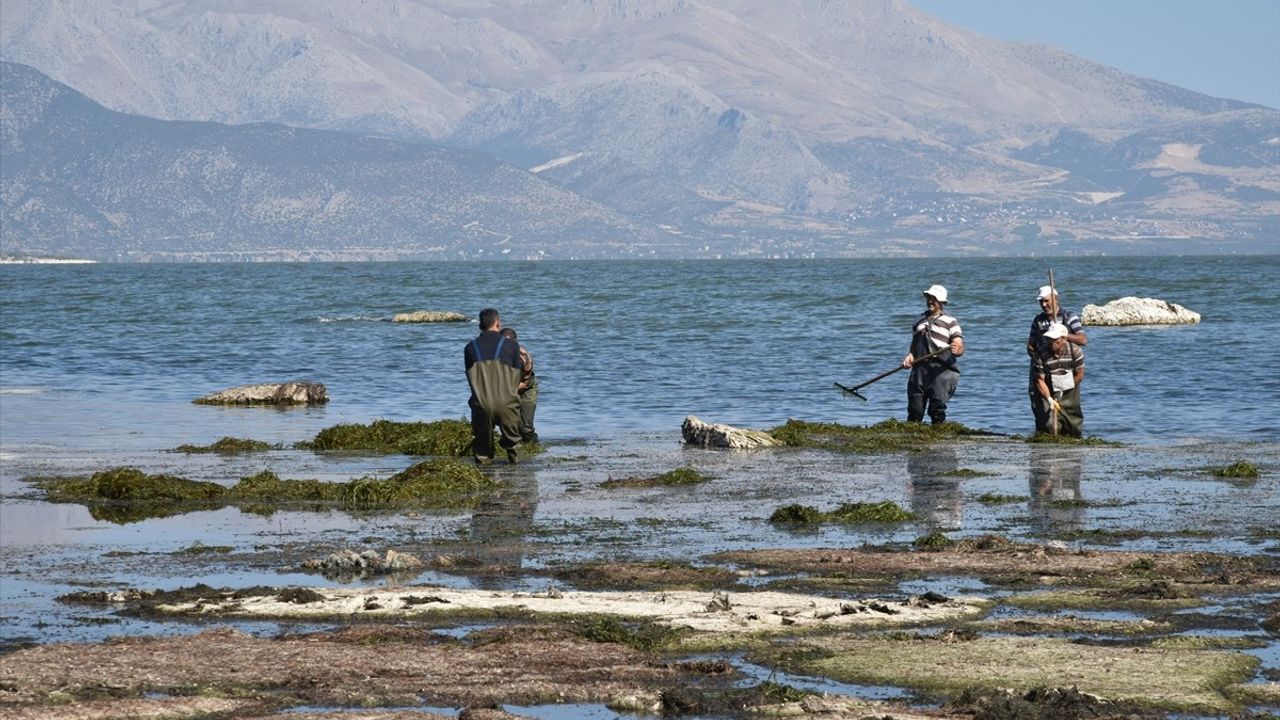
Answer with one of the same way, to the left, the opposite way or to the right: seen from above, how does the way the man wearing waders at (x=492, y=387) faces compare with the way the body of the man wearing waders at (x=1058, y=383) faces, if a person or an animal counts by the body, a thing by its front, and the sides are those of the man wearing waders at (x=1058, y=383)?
the opposite way

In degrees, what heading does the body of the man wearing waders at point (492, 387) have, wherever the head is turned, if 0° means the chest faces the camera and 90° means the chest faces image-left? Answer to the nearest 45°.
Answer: approximately 180°

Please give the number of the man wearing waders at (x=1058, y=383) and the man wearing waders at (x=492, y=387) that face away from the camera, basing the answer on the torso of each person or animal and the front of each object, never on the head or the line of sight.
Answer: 1

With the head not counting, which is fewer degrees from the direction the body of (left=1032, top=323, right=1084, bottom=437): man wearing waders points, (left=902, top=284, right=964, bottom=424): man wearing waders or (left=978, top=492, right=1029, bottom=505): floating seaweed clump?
the floating seaweed clump

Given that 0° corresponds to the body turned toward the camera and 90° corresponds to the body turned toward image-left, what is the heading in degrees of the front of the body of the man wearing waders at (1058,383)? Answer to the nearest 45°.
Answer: approximately 0°

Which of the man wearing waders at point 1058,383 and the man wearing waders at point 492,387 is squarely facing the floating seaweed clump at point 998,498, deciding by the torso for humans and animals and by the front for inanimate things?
the man wearing waders at point 1058,383

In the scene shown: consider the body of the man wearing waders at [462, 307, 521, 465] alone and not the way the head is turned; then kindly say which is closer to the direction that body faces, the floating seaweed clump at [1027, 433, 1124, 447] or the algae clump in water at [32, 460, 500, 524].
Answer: the floating seaweed clump

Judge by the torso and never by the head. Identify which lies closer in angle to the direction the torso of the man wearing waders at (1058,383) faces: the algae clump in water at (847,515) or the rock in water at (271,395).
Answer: the algae clump in water

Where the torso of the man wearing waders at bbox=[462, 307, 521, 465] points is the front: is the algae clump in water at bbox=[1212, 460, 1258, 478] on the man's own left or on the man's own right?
on the man's own right

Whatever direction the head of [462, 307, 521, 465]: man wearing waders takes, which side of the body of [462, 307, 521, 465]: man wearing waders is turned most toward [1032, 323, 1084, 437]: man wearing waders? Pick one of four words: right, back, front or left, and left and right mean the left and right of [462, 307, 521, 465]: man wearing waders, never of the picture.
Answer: right

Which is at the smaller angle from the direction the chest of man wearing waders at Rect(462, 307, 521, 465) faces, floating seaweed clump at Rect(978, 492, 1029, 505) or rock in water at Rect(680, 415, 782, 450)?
the rock in water

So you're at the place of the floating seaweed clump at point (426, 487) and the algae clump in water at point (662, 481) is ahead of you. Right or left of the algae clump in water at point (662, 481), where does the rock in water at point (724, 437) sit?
left
